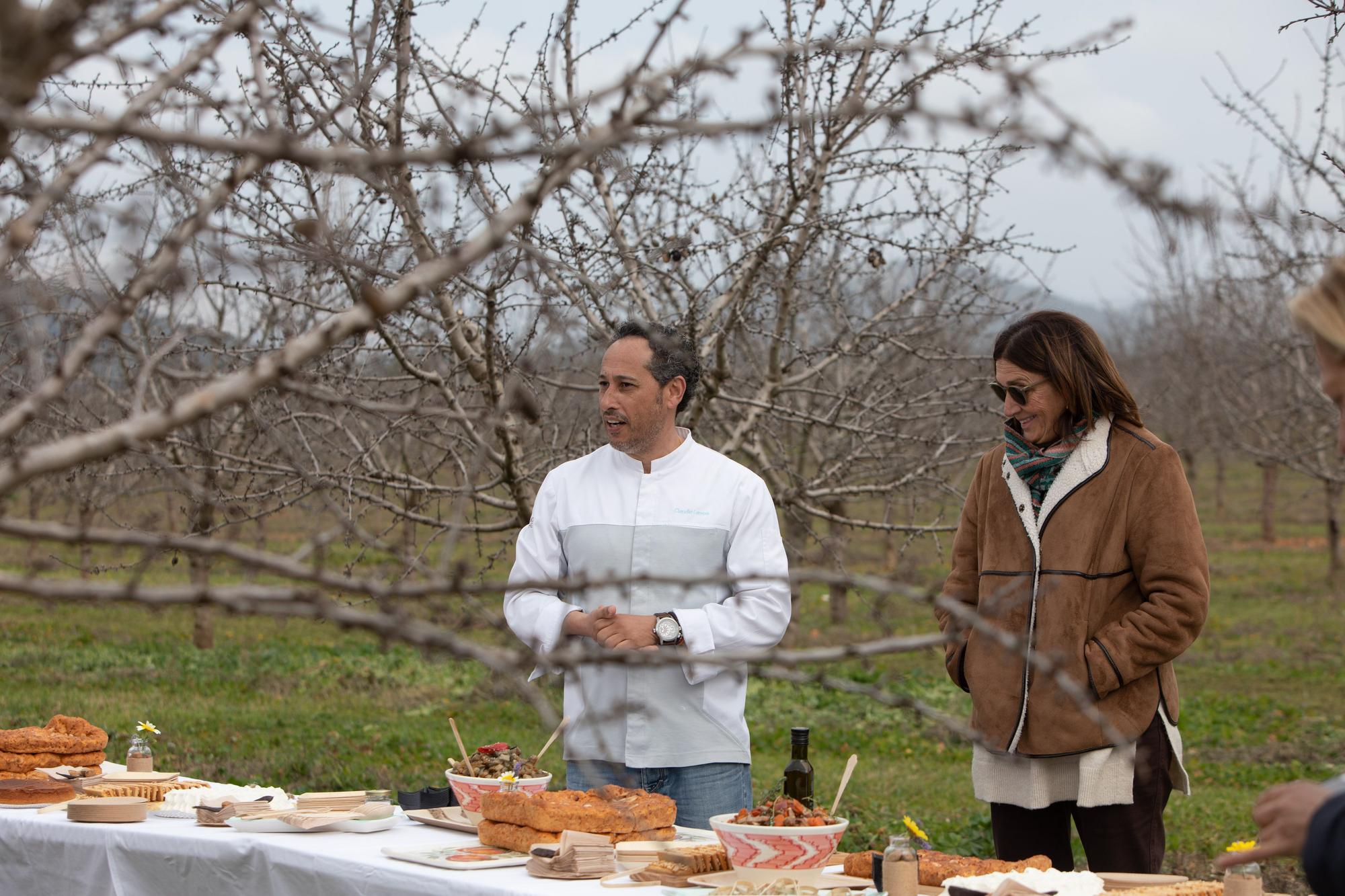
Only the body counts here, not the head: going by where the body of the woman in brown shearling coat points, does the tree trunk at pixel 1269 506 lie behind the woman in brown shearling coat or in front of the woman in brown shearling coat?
behind

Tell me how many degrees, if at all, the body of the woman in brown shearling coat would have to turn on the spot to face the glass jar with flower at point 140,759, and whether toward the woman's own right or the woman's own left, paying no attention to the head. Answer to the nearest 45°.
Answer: approximately 45° to the woman's own right

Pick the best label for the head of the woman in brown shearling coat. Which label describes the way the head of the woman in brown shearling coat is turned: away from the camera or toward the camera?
toward the camera

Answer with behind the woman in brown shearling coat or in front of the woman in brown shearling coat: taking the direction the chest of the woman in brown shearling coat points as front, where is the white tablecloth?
in front

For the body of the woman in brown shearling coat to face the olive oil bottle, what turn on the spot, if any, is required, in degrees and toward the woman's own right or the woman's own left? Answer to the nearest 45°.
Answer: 0° — they already face it

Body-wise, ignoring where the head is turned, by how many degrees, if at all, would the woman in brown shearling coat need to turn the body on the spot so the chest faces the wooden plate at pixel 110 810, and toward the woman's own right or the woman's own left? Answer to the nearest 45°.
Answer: approximately 45° to the woman's own right

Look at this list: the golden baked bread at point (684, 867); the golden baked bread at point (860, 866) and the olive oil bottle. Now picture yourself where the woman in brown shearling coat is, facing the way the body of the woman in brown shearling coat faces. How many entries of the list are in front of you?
3

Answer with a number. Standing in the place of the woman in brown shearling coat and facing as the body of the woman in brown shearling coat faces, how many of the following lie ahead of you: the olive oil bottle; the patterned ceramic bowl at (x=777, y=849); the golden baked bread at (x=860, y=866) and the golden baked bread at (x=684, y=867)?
4

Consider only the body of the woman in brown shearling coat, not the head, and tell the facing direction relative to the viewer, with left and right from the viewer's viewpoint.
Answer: facing the viewer and to the left of the viewer

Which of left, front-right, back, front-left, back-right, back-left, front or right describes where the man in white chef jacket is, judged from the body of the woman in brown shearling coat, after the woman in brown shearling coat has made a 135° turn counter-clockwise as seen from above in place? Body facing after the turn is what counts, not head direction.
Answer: back

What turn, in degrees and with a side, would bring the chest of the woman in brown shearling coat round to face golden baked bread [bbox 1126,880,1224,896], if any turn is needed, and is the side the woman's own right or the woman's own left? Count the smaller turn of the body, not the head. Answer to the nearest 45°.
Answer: approximately 45° to the woman's own left
